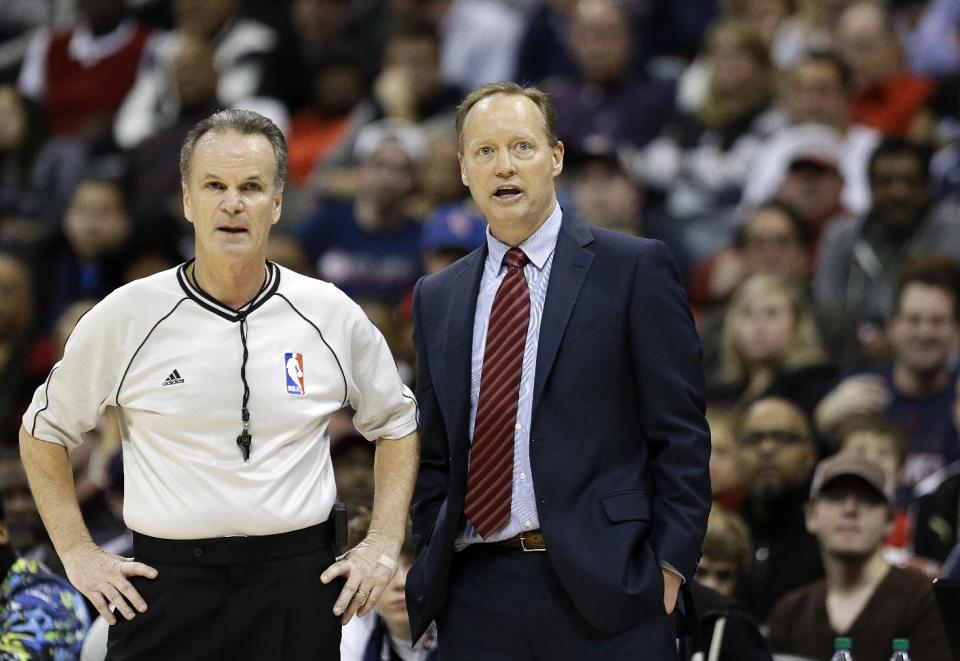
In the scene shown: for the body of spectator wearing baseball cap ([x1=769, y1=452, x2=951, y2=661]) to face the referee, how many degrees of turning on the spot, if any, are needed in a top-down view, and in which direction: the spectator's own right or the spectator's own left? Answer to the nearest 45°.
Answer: approximately 45° to the spectator's own right

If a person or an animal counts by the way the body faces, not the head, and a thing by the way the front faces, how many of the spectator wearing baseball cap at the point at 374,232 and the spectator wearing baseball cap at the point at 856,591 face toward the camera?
2

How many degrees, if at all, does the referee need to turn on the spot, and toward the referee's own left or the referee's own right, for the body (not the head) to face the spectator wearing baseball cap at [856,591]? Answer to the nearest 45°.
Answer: approximately 135° to the referee's own left

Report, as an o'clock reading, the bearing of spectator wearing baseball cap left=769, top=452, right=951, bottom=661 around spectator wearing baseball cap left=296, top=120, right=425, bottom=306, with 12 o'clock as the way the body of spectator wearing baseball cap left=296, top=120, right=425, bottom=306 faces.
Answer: spectator wearing baseball cap left=769, top=452, right=951, bottom=661 is roughly at 11 o'clock from spectator wearing baseball cap left=296, top=120, right=425, bottom=306.

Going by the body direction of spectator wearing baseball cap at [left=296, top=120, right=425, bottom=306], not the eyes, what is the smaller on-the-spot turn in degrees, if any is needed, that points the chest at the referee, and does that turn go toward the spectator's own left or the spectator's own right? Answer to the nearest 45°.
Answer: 0° — they already face them

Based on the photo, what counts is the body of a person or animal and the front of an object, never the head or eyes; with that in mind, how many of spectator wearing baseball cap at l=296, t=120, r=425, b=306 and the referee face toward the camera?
2

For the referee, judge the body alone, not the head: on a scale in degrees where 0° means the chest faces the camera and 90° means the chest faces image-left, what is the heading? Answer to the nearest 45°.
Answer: approximately 0°

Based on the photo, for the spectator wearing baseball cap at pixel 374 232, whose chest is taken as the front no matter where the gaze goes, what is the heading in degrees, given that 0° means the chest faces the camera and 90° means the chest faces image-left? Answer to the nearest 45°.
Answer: approximately 0°
